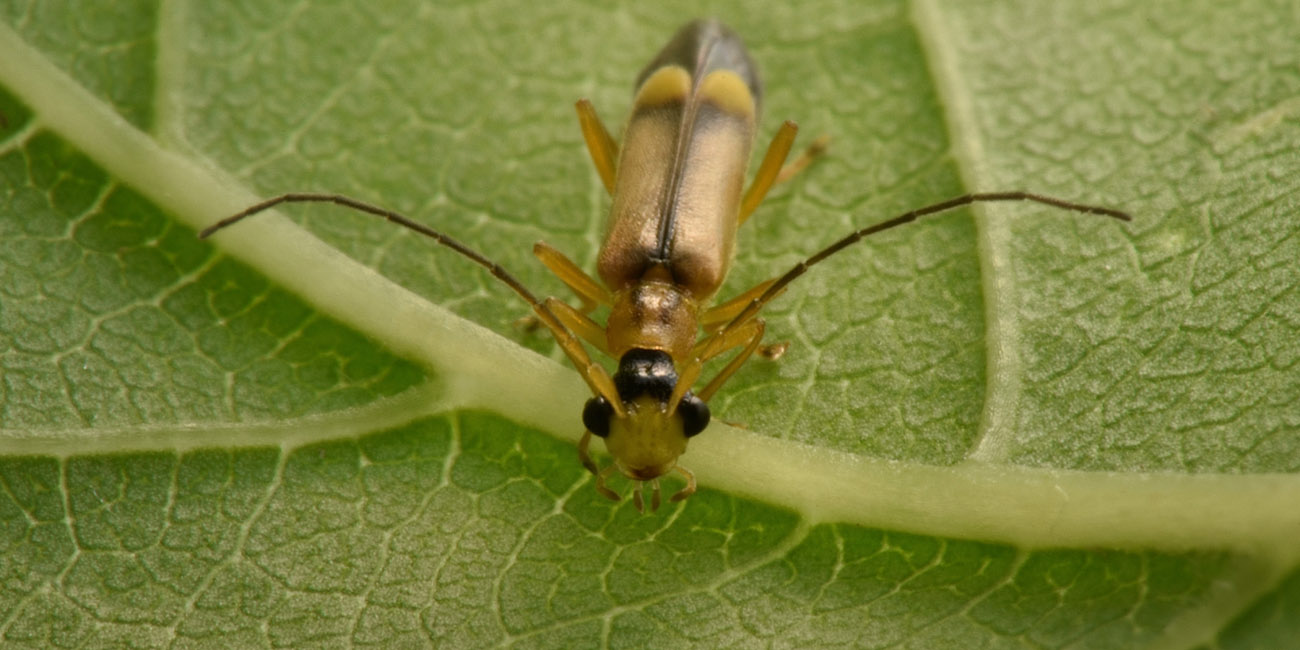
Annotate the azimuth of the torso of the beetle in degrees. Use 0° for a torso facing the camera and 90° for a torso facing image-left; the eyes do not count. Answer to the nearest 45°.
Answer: approximately 0°
